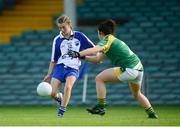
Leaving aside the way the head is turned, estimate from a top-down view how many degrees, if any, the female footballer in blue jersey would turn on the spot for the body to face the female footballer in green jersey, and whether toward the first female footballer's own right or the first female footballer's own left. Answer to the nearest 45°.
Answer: approximately 45° to the first female footballer's own left

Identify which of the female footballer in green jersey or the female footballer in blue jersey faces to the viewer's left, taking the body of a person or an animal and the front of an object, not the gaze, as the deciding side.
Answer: the female footballer in green jersey

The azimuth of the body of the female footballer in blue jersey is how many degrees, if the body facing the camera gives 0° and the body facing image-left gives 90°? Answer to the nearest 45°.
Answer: approximately 0°

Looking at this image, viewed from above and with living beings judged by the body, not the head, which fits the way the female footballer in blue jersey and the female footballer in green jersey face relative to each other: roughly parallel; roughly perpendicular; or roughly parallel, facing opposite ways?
roughly perpendicular

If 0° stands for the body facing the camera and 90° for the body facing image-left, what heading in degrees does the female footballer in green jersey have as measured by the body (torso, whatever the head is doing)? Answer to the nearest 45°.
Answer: approximately 90°

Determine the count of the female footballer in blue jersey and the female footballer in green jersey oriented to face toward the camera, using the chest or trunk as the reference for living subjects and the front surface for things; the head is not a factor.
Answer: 1
